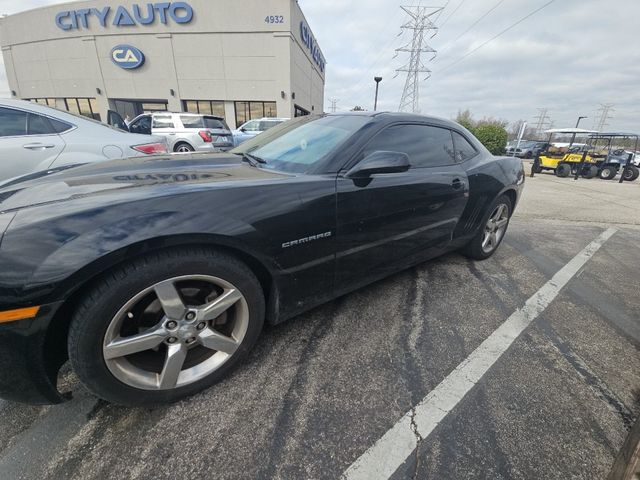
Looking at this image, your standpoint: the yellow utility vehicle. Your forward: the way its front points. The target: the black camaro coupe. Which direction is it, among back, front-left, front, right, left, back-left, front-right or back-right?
front-left

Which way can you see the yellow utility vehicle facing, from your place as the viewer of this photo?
facing the viewer and to the left of the viewer

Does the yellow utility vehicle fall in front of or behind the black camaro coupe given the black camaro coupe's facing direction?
behind

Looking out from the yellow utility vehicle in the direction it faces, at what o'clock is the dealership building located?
The dealership building is roughly at 1 o'clock from the yellow utility vehicle.

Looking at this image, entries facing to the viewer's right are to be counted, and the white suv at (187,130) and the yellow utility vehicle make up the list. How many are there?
0

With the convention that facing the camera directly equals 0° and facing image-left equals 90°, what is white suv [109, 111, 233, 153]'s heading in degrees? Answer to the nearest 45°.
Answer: approximately 135°

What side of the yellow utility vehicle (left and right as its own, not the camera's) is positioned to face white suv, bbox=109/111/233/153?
front

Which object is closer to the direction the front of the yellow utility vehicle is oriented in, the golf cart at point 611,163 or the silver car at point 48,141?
the silver car

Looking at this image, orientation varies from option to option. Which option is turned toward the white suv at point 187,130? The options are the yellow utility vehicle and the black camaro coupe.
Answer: the yellow utility vehicle

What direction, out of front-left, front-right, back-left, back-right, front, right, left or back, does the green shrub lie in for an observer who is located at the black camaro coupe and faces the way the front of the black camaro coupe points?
back

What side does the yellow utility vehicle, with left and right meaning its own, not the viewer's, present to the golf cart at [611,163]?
front

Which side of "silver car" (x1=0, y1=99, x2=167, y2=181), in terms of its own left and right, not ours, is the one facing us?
left

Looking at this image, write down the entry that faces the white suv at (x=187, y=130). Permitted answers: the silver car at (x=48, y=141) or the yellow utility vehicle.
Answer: the yellow utility vehicle

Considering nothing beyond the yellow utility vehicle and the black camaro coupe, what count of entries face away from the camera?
0

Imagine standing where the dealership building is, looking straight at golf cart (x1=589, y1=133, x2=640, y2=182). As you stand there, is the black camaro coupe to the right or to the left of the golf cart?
right
